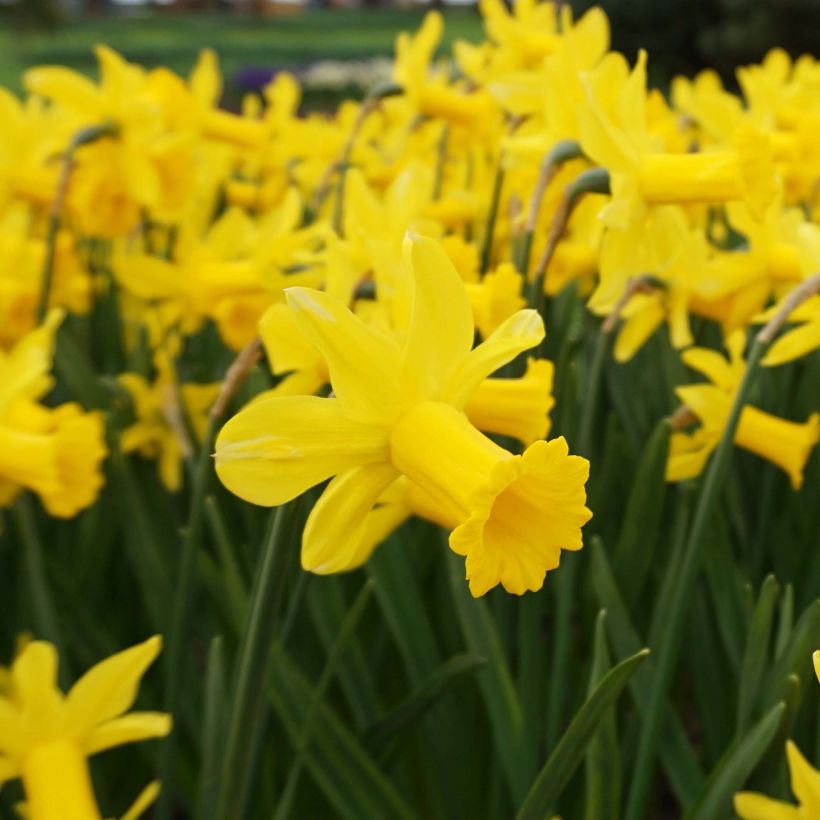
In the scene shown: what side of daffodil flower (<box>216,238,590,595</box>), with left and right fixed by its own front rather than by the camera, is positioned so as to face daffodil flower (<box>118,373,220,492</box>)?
back

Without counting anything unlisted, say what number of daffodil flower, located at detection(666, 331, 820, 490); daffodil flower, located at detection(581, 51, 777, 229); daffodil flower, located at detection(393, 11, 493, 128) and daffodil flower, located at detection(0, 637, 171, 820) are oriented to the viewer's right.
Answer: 3

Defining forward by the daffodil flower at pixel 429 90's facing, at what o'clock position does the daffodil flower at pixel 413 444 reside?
the daffodil flower at pixel 413 444 is roughly at 3 o'clock from the daffodil flower at pixel 429 90.

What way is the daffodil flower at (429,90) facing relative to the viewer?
to the viewer's right

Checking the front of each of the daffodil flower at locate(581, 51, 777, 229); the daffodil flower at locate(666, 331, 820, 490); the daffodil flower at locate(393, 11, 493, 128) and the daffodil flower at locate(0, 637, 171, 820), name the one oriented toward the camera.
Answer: the daffodil flower at locate(0, 637, 171, 820)

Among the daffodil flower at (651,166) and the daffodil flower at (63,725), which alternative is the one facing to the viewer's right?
the daffodil flower at (651,166)

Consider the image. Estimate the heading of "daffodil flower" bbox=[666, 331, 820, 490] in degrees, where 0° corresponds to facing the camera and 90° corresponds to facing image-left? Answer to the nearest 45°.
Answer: approximately 270°

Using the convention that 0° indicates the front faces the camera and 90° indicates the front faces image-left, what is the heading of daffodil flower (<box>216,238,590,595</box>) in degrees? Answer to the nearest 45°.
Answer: approximately 315°

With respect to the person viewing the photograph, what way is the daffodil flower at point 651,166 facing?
facing to the right of the viewer
